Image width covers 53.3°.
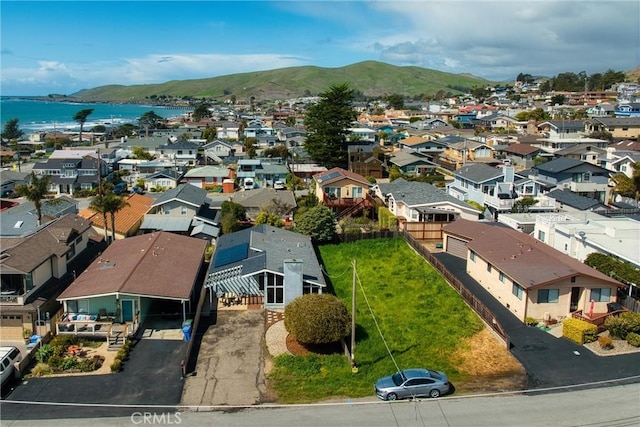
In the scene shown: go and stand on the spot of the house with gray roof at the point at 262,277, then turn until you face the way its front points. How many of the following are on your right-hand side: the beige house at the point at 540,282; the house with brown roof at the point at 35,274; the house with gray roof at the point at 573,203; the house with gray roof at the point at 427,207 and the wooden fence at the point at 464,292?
1

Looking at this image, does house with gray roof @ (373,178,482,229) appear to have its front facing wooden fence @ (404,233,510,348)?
yes

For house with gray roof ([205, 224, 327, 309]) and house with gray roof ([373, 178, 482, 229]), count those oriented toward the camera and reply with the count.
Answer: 2

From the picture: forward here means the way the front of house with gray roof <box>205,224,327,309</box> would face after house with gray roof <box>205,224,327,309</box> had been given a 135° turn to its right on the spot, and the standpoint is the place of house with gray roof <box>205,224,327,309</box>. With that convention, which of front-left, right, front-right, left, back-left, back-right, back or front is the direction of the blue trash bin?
left

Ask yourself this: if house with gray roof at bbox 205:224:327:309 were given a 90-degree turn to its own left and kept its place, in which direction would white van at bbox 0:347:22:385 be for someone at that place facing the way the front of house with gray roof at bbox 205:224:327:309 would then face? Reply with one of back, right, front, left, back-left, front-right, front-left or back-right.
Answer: back-right

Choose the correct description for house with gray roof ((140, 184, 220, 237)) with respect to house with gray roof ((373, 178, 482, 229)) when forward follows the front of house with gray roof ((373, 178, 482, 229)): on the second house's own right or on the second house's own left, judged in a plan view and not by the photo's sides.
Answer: on the second house's own right

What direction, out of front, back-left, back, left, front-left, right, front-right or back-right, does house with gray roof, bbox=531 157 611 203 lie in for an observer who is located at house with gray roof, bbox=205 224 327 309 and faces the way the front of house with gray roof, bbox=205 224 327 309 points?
back-left

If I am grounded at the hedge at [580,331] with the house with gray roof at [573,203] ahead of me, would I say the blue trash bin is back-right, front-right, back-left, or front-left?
back-left

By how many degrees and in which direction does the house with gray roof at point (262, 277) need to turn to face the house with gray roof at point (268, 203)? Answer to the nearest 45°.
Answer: approximately 180°

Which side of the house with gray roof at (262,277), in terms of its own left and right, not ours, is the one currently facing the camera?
front

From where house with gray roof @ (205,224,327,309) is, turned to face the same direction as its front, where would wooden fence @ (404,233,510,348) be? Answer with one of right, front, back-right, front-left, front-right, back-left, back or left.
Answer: left

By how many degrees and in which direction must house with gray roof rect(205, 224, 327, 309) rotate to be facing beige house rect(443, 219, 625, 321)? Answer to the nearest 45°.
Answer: approximately 90° to its left
